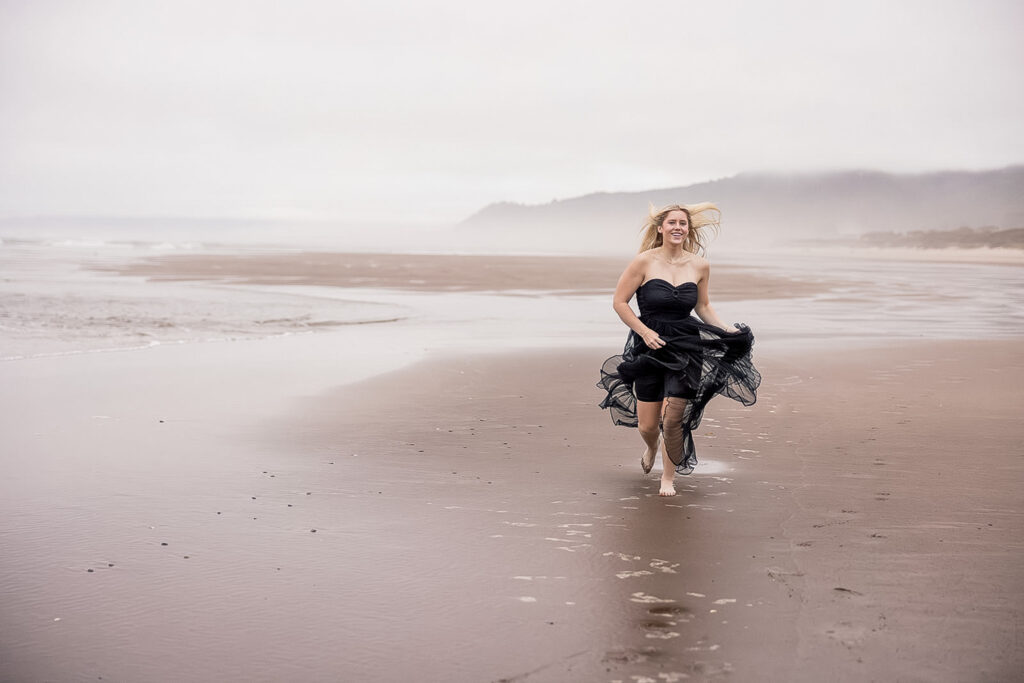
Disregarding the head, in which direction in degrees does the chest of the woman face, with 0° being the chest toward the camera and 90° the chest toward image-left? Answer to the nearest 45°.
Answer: approximately 0°
